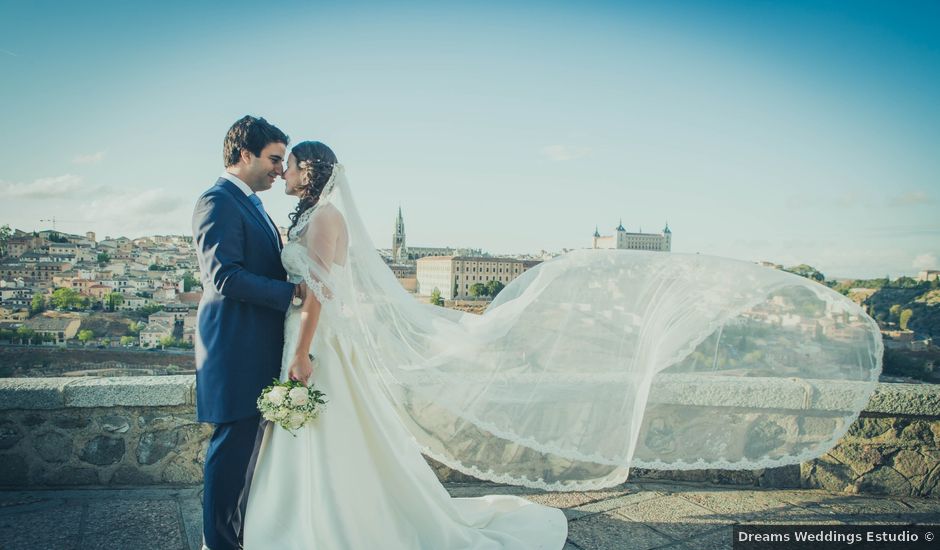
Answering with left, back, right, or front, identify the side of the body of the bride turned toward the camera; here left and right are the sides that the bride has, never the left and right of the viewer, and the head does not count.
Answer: left

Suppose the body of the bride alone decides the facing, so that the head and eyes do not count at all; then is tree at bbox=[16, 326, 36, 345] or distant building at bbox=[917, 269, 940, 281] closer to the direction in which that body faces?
the tree

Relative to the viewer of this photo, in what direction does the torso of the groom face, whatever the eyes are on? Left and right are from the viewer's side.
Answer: facing to the right of the viewer

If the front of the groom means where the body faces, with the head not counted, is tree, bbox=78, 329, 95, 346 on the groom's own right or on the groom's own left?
on the groom's own left

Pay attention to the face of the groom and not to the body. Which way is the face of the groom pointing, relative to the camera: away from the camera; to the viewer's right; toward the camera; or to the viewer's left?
to the viewer's right

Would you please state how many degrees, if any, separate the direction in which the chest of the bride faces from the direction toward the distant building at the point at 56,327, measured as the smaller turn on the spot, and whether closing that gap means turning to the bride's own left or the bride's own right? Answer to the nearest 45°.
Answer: approximately 45° to the bride's own right

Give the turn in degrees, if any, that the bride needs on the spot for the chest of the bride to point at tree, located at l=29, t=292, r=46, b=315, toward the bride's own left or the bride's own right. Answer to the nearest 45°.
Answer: approximately 45° to the bride's own right

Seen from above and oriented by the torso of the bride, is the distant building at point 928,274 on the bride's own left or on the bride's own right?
on the bride's own right

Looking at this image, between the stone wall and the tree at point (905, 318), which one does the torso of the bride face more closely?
the stone wall

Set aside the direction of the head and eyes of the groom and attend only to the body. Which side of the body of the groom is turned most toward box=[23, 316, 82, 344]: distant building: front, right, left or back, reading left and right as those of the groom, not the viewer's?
left

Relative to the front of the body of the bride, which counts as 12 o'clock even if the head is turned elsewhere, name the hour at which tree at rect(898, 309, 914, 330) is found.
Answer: The tree is roughly at 4 o'clock from the bride.

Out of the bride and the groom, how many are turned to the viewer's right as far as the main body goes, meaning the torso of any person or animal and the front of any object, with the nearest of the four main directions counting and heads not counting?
1

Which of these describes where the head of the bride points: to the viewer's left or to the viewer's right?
to the viewer's left
